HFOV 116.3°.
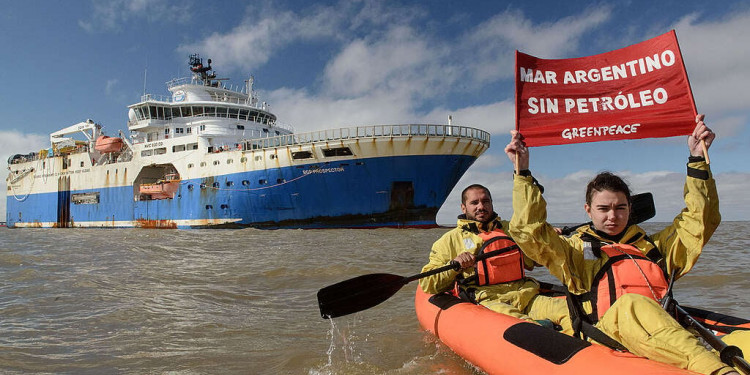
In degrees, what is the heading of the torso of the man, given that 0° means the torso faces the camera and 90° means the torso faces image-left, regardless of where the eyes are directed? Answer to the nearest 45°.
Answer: approximately 315°

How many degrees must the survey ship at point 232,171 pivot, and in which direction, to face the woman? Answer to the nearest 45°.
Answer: approximately 45° to its right

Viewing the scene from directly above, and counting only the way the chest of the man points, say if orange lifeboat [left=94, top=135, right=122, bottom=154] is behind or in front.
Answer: behind

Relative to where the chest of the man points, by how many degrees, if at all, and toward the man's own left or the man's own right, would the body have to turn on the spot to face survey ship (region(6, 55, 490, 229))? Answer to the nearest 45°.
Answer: approximately 180°

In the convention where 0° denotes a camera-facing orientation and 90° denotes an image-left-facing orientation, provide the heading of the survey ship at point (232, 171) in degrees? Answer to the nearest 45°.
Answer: approximately 315°

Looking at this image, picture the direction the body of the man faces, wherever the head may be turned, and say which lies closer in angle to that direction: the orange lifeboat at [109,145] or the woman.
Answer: the woman
